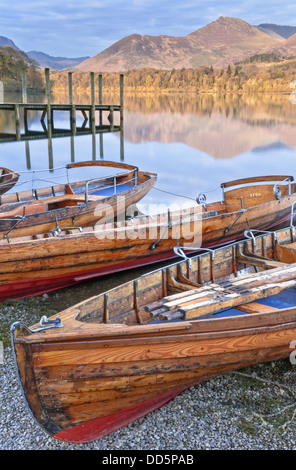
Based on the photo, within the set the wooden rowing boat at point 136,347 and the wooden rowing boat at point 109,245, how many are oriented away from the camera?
0

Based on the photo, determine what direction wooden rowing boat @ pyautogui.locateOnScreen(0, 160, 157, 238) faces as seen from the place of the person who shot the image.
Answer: facing the viewer and to the left of the viewer

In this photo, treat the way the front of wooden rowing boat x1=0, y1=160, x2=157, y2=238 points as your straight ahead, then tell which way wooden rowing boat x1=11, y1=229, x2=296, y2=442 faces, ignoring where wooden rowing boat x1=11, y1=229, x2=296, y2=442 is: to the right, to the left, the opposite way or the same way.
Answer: the same way

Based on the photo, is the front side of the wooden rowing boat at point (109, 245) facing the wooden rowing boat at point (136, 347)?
no

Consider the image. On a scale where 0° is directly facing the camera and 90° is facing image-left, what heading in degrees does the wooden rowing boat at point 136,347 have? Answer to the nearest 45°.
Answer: approximately 45°

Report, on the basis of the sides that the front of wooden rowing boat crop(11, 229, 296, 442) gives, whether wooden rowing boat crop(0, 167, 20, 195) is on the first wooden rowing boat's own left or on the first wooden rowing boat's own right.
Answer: on the first wooden rowing boat's own right

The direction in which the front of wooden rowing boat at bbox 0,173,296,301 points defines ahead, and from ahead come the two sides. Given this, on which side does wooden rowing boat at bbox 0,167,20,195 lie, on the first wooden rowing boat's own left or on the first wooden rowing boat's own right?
on the first wooden rowing boat's own right

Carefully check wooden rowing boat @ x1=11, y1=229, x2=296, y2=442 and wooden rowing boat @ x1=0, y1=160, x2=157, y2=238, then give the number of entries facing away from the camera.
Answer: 0

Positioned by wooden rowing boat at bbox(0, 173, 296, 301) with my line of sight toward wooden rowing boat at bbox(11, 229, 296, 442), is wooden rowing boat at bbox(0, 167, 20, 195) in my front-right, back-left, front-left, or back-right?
back-right

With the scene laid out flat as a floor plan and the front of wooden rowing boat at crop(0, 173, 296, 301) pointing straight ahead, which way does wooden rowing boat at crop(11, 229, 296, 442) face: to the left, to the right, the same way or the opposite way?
the same way

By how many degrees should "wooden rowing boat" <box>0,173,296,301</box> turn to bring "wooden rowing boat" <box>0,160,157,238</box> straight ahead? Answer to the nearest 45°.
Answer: approximately 90° to its right

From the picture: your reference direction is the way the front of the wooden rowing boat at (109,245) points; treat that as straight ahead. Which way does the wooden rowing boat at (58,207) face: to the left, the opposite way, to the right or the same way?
the same way
